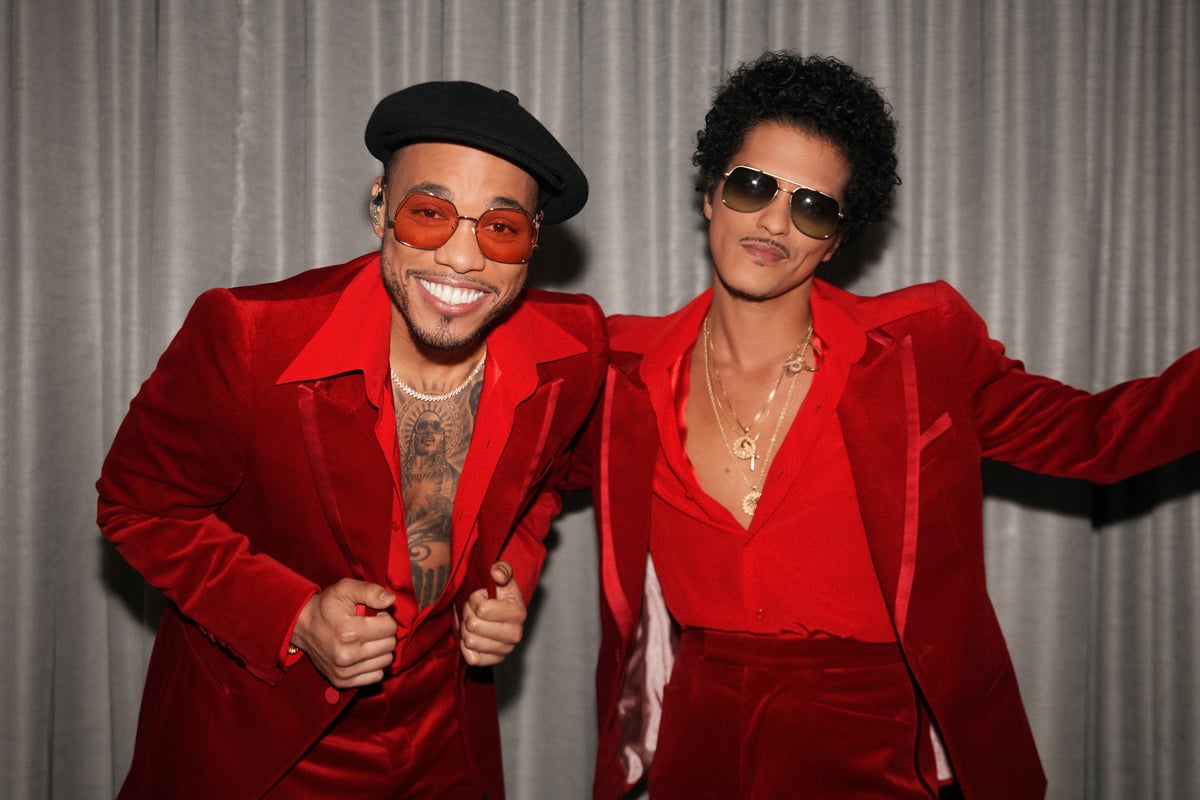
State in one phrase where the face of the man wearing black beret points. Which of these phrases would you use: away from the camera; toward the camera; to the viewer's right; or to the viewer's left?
toward the camera

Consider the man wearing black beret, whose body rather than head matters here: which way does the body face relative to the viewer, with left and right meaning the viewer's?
facing the viewer and to the right of the viewer
